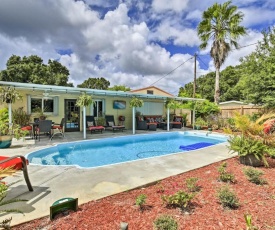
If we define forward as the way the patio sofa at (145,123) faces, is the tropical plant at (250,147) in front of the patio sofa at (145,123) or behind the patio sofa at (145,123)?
in front

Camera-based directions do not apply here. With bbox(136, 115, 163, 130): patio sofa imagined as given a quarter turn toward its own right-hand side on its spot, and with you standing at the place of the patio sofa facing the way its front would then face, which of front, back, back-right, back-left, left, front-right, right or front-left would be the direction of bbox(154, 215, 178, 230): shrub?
front-left

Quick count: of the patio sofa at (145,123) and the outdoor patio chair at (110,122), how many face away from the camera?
0

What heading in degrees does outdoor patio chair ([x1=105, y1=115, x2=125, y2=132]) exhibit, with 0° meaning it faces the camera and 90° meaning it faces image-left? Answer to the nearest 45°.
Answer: approximately 315°

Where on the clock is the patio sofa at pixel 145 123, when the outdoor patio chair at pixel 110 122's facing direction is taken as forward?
The patio sofa is roughly at 10 o'clock from the outdoor patio chair.

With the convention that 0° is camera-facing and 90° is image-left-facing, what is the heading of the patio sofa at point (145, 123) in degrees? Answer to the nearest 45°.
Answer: approximately 315°

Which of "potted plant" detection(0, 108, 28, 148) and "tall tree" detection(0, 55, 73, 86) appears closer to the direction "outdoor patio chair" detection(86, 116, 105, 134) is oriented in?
the potted plant

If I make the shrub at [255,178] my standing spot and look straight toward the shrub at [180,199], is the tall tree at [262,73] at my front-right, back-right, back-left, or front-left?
back-right

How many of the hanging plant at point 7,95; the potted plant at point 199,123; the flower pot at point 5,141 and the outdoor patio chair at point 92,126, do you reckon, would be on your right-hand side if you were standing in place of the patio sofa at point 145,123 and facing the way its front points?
3

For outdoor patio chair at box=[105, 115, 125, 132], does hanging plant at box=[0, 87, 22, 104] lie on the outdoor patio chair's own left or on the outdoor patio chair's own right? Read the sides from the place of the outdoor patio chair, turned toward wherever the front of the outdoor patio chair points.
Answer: on the outdoor patio chair's own right

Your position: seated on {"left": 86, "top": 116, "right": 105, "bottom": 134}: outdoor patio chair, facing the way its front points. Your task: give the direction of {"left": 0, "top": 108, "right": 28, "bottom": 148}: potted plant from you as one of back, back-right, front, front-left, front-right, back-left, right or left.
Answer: right
